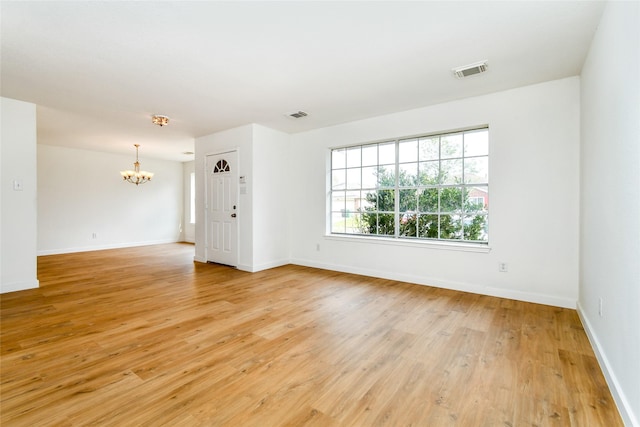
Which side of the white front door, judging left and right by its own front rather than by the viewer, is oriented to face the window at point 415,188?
left

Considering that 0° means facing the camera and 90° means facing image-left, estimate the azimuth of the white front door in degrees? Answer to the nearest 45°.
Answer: approximately 45°

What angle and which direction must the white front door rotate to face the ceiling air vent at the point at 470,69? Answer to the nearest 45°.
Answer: approximately 90° to its left

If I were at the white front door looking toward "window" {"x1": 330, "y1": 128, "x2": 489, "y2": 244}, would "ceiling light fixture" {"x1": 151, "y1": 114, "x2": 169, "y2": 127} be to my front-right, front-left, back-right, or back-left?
back-right
